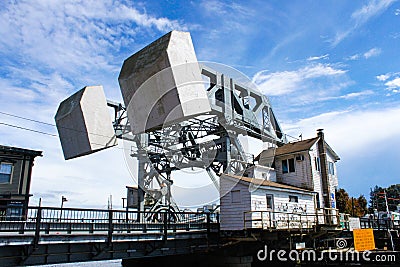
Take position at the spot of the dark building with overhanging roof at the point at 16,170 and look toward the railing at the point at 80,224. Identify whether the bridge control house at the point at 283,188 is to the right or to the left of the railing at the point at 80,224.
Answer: left

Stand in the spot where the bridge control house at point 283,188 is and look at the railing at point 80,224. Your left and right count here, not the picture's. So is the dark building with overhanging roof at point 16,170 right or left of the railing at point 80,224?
right

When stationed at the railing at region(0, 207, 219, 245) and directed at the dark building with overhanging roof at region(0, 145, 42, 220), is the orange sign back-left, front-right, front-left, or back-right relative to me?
back-right

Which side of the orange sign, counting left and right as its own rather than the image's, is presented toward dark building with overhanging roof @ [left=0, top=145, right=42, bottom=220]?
right

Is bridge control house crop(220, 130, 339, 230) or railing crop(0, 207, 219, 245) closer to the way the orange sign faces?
the railing

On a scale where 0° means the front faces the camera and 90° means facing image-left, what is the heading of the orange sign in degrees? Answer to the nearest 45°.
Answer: approximately 0°

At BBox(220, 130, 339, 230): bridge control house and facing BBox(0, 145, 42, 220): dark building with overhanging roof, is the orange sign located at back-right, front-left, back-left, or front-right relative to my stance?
back-left

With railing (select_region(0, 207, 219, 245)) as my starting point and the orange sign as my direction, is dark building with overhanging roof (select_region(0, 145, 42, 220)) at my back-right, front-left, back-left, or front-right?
back-left

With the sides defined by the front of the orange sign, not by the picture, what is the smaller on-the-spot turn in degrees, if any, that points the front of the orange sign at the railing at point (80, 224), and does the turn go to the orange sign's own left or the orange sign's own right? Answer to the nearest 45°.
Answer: approximately 45° to the orange sign's own right
